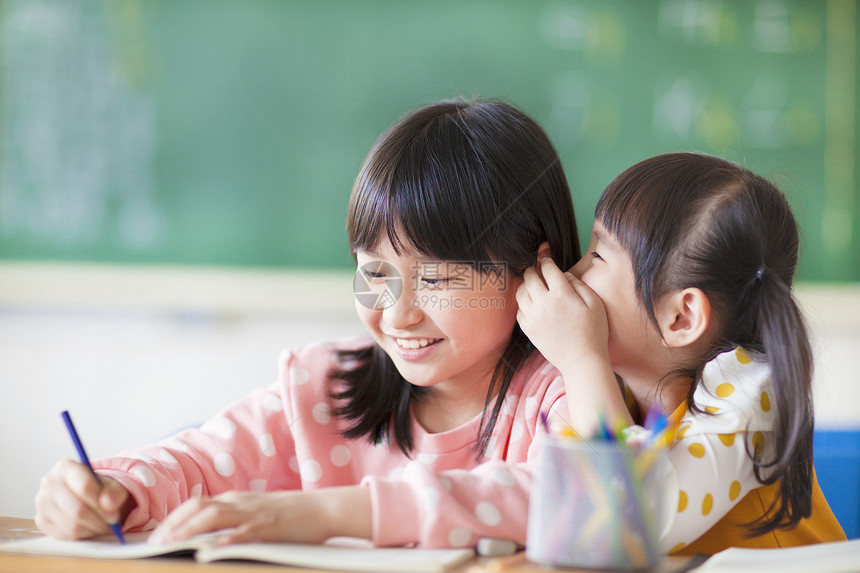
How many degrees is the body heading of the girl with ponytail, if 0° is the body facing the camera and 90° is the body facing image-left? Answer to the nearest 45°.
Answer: approximately 90°
